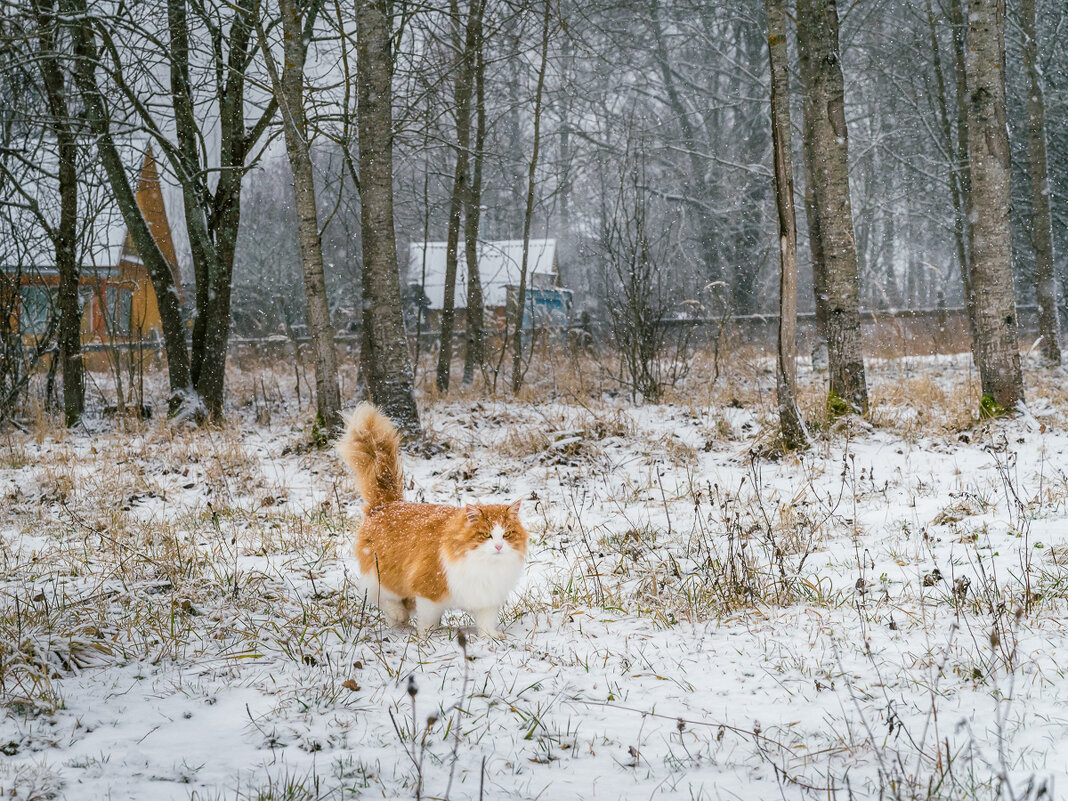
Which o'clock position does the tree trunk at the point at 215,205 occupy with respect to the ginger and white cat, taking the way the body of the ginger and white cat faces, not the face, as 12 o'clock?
The tree trunk is roughly at 7 o'clock from the ginger and white cat.

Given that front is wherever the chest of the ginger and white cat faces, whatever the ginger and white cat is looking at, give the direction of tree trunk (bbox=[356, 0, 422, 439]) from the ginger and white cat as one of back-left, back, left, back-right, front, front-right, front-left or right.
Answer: back-left

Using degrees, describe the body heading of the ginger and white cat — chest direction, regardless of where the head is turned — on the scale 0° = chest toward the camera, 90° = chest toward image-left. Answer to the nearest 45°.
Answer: approximately 315°

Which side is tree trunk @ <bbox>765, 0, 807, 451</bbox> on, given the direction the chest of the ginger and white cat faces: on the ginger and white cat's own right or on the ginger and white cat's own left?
on the ginger and white cat's own left

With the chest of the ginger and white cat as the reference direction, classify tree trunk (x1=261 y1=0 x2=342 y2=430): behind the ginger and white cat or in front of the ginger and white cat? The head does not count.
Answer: behind

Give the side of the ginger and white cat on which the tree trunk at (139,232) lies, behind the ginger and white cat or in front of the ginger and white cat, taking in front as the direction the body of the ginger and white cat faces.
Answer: behind

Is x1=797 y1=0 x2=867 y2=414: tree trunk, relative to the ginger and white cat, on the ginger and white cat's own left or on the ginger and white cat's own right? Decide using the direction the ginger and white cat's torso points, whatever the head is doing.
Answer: on the ginger and white cat's own left
